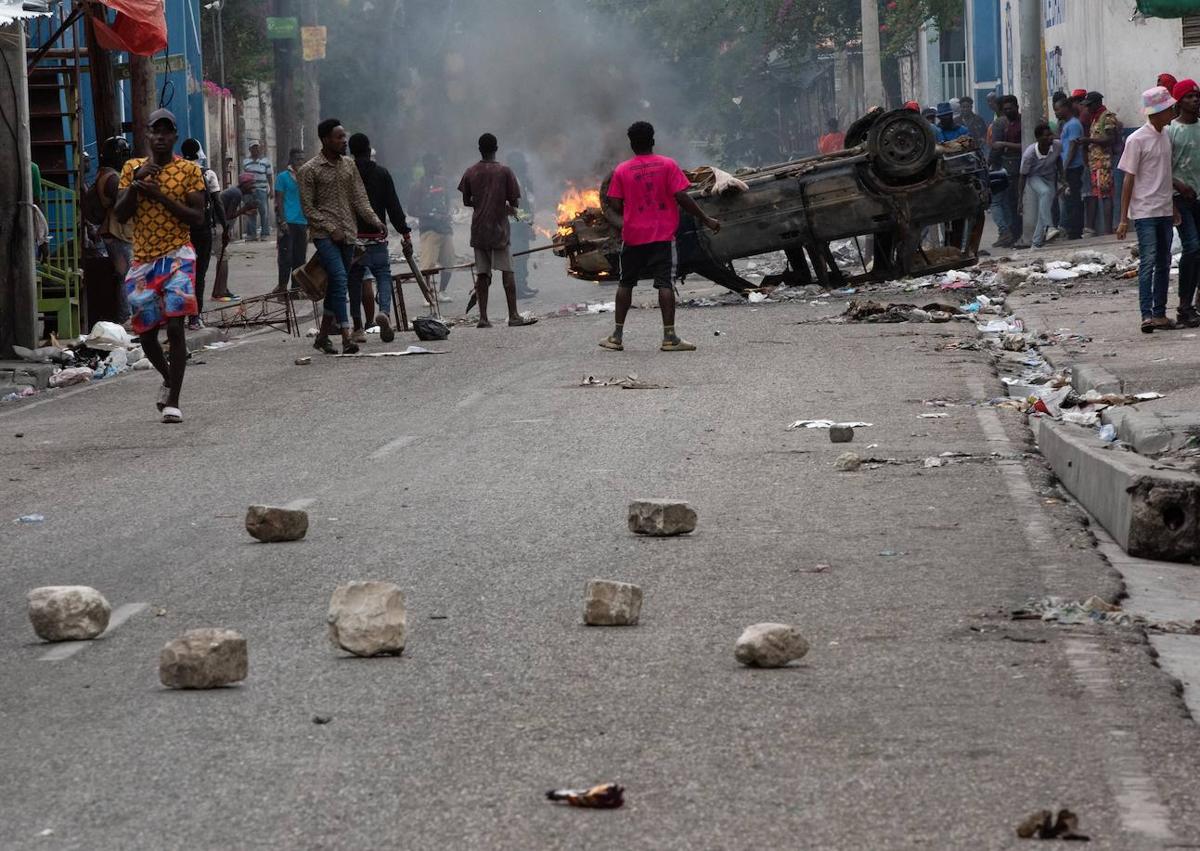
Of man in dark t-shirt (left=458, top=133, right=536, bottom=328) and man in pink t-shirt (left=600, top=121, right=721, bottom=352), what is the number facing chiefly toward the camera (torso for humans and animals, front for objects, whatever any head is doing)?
0

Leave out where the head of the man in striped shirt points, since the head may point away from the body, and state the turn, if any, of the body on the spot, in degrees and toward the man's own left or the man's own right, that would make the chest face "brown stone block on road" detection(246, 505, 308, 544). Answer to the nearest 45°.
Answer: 0° — they already face it

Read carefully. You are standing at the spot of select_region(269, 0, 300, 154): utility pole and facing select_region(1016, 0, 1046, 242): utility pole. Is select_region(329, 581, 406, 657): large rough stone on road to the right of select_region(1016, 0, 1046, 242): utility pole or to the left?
right

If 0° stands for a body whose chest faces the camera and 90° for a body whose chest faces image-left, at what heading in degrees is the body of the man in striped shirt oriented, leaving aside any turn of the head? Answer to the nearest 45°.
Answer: approximately 0°

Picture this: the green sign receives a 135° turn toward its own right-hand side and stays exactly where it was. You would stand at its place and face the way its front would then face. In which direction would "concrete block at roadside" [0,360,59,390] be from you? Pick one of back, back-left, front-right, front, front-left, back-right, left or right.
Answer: back-left

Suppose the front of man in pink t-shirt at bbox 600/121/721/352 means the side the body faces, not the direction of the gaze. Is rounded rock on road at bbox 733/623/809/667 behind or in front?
behind

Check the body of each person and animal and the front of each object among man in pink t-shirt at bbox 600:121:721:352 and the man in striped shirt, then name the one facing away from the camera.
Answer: the man in pink t-shirt

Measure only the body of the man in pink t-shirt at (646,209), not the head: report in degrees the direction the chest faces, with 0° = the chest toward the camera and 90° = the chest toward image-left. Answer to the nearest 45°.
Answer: approximately 180°

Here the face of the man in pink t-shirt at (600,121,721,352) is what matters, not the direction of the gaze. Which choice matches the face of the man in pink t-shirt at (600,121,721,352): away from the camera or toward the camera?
away from the camera

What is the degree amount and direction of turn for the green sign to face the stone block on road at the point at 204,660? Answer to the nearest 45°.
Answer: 0° — it already faces it

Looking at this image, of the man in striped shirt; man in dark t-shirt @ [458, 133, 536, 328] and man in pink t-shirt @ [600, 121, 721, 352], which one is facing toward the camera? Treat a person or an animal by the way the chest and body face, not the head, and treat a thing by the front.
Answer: the man in striped shirt

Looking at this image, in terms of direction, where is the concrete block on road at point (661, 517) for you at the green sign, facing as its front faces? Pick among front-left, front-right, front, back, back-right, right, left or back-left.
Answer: front

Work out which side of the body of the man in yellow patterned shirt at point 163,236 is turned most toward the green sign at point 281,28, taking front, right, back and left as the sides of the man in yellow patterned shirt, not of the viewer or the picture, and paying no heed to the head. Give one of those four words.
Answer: back

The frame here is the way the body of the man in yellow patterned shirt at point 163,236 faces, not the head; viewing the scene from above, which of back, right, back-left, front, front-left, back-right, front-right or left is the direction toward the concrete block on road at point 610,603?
front
